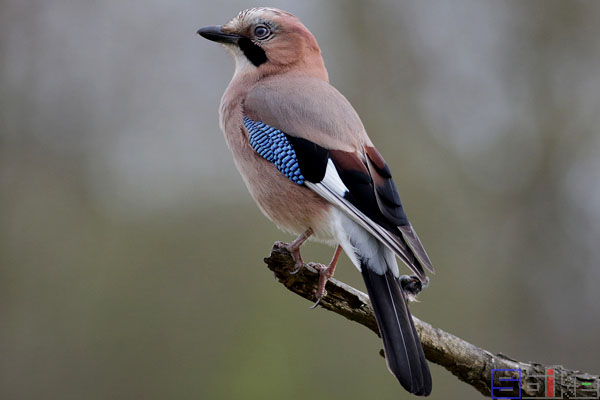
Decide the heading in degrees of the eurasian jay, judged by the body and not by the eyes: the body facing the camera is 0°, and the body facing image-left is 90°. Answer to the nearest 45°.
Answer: approximately 90°
